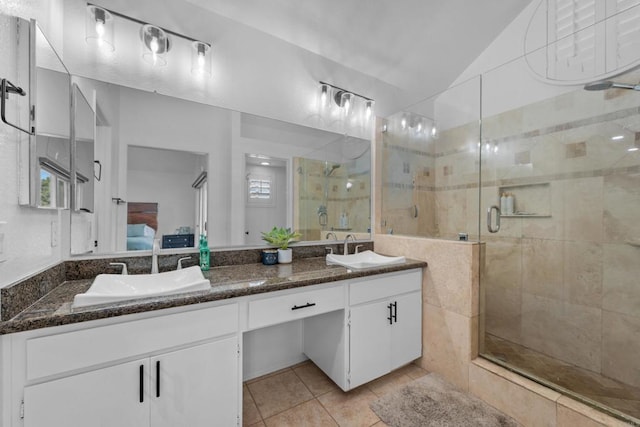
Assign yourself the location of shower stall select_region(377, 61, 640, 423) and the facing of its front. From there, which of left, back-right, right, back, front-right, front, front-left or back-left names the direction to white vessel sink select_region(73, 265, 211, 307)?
front

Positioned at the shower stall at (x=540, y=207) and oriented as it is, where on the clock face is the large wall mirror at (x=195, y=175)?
The large wall mirror is roughly at 12 o'clock from the shower stall.

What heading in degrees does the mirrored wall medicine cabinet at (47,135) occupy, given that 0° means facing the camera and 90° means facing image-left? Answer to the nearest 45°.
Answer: approximately 270°

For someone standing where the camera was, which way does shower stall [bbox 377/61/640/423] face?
facing the viewer and to the left of the viewer

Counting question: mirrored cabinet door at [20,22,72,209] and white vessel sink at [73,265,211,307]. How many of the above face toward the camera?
1

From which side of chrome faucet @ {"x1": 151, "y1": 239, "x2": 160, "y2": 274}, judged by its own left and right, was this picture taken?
front

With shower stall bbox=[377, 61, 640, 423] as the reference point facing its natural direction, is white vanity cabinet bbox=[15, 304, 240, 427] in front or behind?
in front

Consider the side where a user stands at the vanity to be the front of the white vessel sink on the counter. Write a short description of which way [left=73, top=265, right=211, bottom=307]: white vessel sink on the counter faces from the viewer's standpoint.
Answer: facing the viewer

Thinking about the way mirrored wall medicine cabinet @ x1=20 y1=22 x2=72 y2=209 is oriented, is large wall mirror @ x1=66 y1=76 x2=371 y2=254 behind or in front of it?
in front

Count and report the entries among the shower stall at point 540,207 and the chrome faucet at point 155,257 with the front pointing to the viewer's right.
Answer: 0
